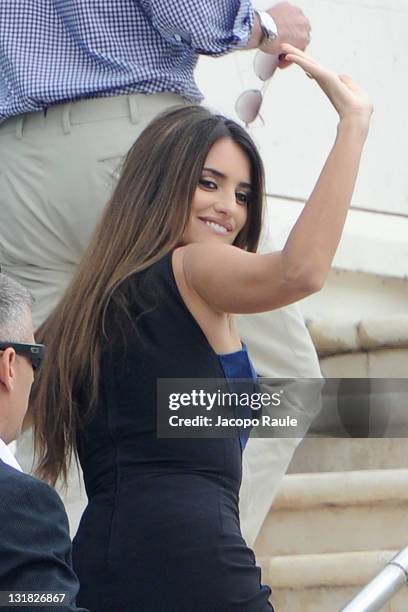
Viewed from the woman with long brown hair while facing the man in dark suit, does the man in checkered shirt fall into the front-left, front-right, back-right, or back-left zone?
back-right

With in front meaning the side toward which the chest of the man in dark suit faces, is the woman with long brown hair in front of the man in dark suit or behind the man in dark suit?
in front

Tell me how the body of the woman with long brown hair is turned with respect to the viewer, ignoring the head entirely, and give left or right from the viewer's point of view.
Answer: facing away from the viewer and to the right of the viewer

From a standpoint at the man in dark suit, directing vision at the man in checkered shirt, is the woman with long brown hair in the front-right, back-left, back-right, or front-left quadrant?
front-right

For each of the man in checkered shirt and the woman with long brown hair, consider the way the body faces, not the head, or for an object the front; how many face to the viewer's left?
0

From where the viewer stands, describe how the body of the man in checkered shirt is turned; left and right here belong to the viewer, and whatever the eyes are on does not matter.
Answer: facing away from the viewer and to the right of the viewer

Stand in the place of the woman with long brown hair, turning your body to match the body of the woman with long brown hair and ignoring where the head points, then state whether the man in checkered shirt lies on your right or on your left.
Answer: on your left

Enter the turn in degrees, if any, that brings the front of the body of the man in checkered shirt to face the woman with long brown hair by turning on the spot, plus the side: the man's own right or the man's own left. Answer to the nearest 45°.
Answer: approximately 135° to the man's own right

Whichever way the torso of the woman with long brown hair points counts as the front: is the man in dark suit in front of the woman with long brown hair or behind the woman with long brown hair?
behind

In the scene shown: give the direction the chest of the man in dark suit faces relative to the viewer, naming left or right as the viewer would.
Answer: facing away from the viewer and to the right of the viewer

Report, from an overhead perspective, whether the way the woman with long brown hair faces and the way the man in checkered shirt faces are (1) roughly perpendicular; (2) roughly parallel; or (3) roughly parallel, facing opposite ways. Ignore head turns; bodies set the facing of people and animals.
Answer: roughly parallel
